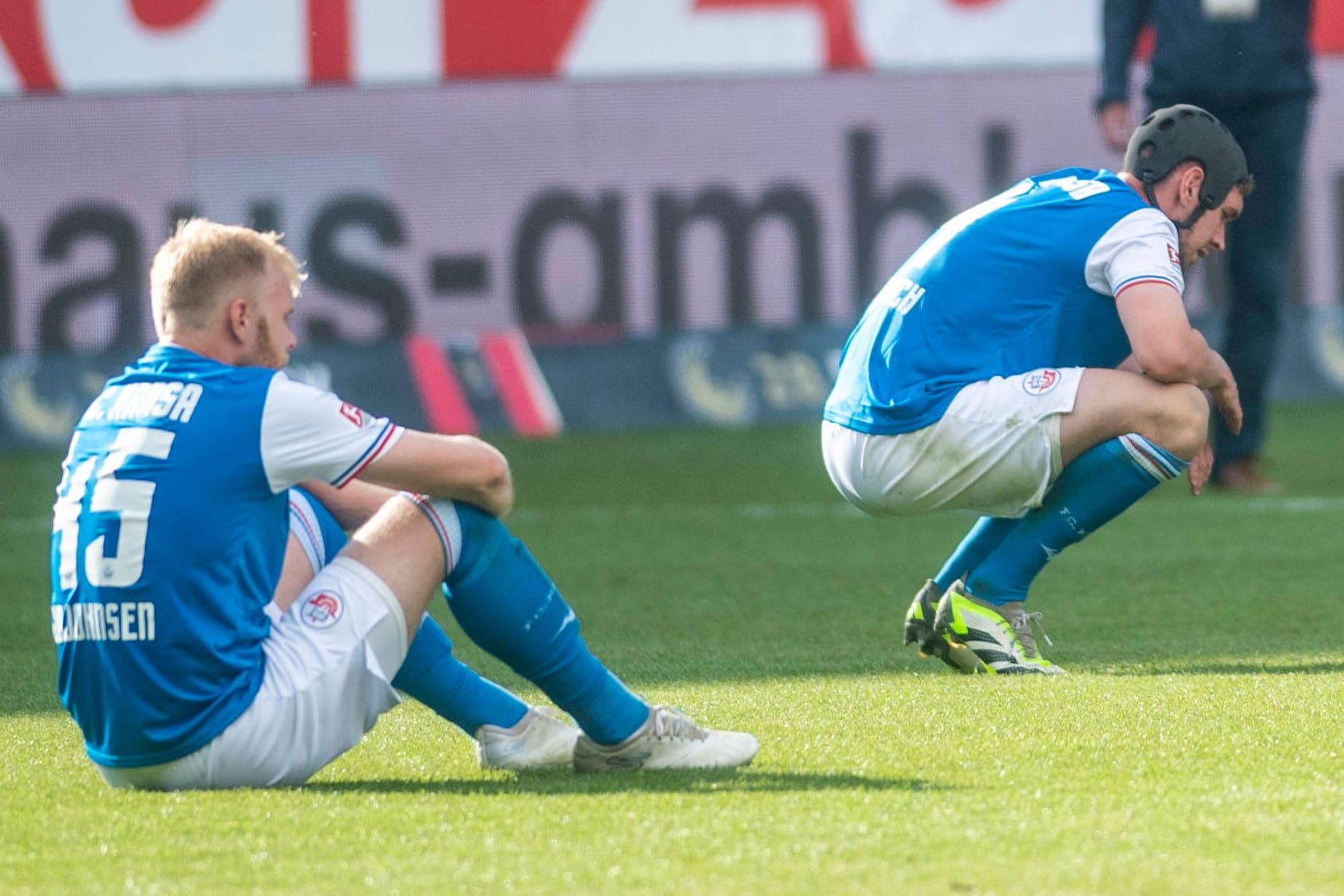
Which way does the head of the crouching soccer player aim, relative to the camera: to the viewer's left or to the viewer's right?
to the viewer's right

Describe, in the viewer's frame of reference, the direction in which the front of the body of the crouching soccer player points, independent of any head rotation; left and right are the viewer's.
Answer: facing to the right of the viewer
